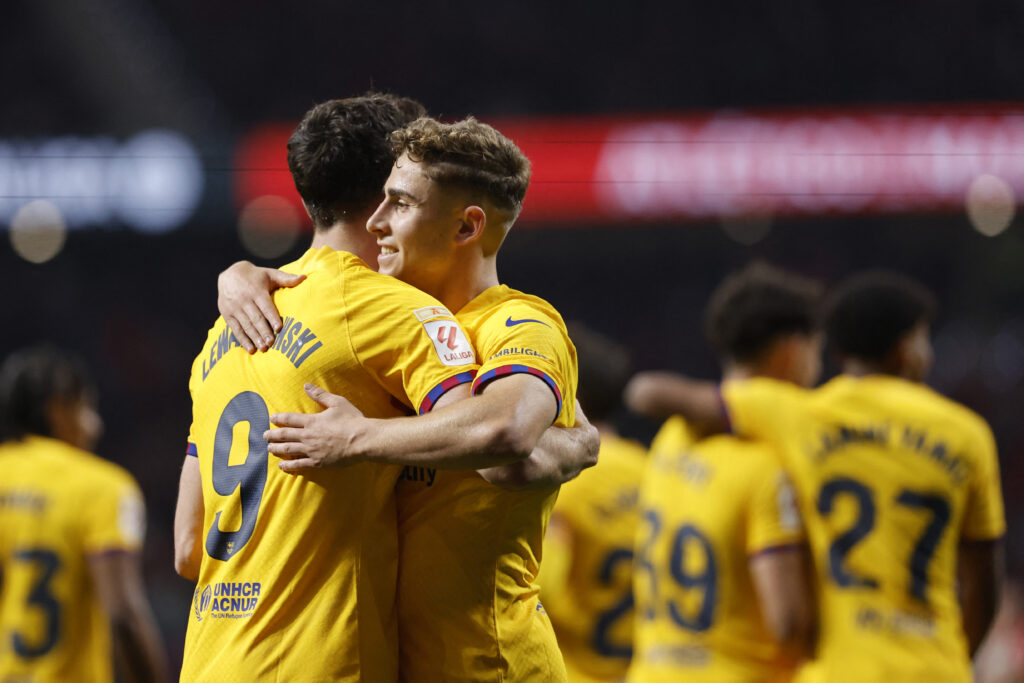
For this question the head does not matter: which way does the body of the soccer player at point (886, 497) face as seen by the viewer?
away from the camera

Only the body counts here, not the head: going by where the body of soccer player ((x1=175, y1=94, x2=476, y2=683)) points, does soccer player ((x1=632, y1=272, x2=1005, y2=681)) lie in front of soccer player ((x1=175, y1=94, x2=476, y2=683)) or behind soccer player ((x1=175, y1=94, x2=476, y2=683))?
in front

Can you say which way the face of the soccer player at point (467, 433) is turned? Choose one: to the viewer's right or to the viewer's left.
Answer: to the viewer's left

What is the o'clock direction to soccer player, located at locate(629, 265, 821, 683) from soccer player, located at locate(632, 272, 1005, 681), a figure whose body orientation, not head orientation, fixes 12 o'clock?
soccer player, located at locate(629, 265, 821, 683) is roughly at 9 o'clock from soccer player, located at locate(632, 272, 1005, 681).

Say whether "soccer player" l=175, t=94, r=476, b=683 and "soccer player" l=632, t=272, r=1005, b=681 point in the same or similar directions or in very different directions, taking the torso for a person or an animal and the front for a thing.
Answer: same or similar directions

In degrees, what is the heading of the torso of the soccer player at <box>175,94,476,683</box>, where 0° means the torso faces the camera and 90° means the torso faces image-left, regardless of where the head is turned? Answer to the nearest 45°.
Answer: approximately 225°

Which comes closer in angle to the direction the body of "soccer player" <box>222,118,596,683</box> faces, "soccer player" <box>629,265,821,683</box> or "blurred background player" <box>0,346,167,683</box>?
the blurred background player

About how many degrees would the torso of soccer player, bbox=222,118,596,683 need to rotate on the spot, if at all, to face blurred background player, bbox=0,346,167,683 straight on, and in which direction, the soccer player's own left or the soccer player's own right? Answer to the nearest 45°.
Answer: approximately 45° to the soccer player's own right

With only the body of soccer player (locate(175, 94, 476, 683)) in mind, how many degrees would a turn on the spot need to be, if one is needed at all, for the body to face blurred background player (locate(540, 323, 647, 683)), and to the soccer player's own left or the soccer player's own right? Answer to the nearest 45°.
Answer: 0° — they already face them

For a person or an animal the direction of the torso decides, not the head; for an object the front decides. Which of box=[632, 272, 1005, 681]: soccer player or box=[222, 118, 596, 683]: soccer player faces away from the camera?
box=[632, 272, 1005, 681]: soccer player

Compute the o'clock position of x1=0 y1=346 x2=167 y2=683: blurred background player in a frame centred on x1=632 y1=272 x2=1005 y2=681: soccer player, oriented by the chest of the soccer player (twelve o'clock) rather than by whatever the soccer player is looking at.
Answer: The blurred background player is roughly at 9 o'clock from the soccer player.
